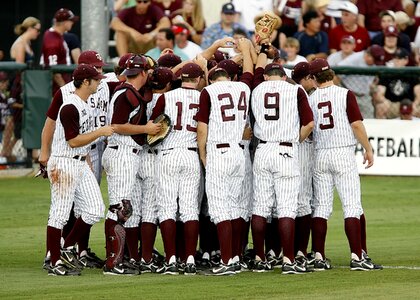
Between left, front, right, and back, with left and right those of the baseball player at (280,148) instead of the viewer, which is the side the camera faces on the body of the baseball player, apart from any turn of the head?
back

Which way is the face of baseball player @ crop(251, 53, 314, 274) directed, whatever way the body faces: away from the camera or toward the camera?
away from the camera

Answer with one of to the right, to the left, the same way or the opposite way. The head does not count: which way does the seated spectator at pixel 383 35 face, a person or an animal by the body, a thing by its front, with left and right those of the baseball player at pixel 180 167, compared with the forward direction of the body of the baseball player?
the opposite way

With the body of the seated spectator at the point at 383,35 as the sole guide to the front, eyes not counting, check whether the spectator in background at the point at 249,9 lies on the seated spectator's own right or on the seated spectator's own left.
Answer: on the seated spectator's own right

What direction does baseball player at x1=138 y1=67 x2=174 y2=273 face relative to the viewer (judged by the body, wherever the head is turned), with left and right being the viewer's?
facing away from the viewer and to the right of the viewer

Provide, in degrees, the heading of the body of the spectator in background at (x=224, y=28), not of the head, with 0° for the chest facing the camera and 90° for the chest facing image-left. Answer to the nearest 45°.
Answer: approximately 0°

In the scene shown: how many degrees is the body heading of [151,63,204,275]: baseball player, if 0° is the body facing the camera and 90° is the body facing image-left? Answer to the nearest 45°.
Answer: approximately 180°

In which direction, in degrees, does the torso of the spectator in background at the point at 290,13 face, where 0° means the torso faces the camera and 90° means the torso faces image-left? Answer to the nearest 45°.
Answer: approximately 0°

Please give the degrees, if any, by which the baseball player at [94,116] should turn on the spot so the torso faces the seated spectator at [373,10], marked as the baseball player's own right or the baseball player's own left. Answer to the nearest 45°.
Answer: approximately 90° to the baseball player's own left

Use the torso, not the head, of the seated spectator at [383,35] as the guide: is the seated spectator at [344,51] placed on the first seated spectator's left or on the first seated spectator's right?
on the first seated spectator's right
